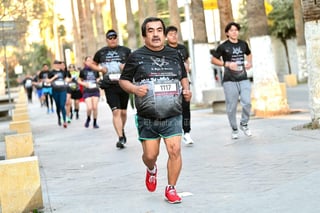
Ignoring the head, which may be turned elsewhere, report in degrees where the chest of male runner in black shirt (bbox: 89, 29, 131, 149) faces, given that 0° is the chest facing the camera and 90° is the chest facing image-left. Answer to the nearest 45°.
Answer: approximately 0°

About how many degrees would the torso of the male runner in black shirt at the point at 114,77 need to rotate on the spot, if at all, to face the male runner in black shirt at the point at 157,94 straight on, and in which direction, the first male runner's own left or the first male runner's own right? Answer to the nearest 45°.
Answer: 0° — they already face them

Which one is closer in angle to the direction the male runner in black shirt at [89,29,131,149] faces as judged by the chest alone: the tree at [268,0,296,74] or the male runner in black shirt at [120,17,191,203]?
the male runner in black shirt

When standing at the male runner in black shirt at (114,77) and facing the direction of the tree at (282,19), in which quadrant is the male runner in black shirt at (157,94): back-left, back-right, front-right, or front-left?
back-right

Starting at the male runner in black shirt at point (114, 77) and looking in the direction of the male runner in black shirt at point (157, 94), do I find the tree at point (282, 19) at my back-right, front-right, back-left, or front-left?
back-left

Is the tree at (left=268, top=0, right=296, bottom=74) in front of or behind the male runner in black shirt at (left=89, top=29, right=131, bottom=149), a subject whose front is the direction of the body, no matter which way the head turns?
behind
